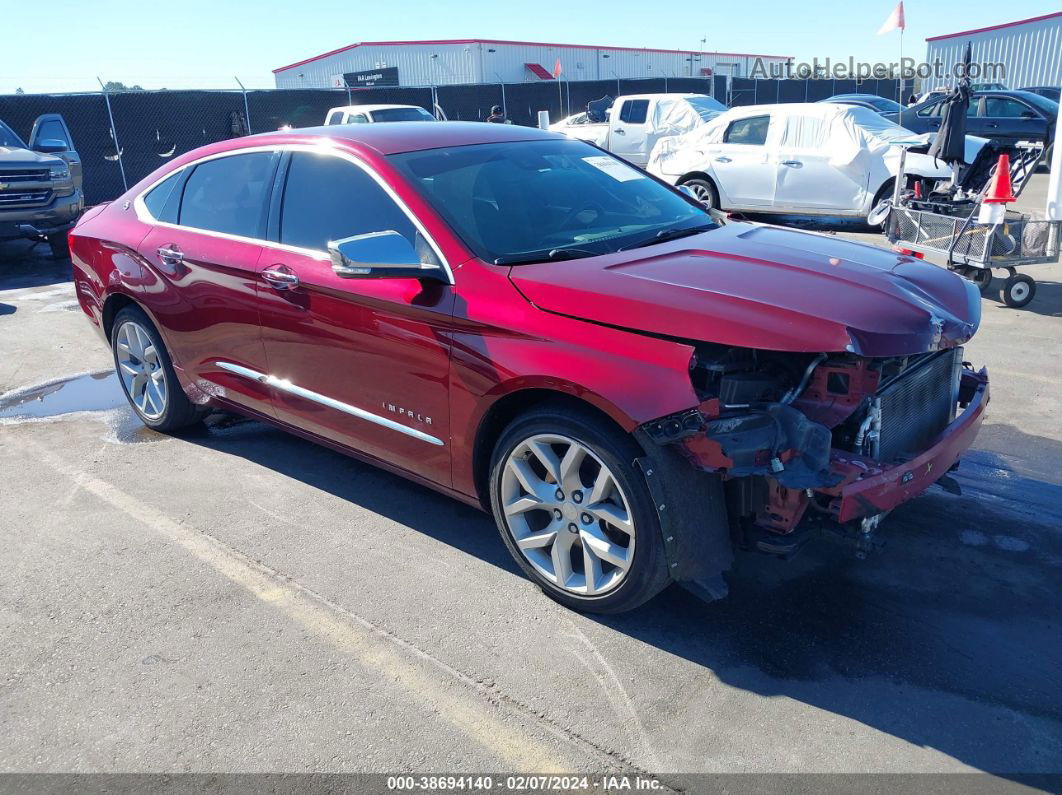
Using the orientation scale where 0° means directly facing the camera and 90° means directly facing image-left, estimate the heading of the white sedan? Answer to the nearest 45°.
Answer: approximately 315°

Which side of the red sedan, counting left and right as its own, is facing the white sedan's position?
left

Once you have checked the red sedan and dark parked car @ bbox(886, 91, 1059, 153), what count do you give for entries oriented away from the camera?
0

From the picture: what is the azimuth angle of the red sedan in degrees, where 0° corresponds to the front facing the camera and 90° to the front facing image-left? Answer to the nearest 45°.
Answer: approximately 315°

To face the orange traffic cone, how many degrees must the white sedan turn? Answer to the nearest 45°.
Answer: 0° — it already faces it

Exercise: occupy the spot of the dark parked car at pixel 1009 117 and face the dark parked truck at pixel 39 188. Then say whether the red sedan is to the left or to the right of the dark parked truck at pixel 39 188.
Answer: left
